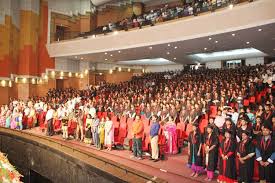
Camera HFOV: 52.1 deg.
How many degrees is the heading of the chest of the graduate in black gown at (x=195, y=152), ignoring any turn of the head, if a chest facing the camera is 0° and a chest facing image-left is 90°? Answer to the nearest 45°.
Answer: approximately 45°

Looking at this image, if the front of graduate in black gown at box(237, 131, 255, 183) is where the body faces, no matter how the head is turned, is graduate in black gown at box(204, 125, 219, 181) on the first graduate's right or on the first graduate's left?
on the first graduate's right

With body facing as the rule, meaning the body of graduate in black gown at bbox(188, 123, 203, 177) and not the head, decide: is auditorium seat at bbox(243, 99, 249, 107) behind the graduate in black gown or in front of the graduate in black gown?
behind

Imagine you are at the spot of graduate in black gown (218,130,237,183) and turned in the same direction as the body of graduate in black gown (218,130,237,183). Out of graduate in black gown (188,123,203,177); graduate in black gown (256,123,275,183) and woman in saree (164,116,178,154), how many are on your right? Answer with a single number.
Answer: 2

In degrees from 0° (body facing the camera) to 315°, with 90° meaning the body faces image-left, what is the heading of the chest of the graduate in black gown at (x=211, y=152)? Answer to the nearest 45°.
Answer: approximately 45°

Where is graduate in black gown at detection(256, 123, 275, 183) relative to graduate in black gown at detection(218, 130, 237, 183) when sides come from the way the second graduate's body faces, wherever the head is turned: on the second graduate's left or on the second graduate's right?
on the second graduate's left
